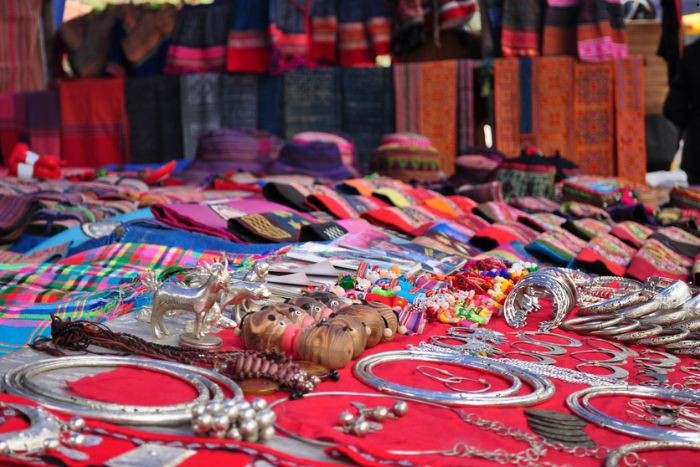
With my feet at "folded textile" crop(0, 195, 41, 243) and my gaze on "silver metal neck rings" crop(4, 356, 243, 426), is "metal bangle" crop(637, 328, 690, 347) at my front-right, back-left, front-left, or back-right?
front-left

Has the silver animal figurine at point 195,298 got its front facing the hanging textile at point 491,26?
no

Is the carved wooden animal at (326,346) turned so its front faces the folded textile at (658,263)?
no

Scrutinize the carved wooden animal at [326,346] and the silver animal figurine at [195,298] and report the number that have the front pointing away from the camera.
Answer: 0
